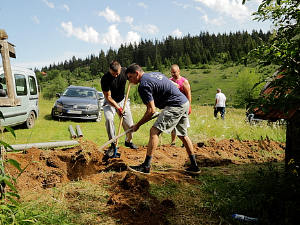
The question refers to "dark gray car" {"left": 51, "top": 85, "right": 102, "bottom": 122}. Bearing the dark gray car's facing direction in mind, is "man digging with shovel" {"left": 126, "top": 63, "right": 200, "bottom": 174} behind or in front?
in front

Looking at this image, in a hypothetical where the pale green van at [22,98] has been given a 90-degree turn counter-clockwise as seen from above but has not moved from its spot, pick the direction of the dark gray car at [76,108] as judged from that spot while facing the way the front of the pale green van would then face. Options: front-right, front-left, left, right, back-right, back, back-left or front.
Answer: left

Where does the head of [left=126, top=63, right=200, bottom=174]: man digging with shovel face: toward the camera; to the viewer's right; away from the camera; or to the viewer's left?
to the viewer's left

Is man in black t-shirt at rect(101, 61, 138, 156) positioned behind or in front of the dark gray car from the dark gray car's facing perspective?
in front

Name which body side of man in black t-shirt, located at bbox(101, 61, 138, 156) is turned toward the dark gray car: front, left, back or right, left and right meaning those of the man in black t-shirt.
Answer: back

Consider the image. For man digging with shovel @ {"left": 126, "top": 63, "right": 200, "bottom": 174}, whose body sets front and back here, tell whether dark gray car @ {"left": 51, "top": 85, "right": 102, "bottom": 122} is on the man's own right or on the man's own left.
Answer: on the man's own right

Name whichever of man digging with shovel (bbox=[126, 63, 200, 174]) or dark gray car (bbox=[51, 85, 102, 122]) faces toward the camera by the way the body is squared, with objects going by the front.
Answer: the dark gray car

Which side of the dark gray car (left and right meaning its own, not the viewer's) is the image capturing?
front

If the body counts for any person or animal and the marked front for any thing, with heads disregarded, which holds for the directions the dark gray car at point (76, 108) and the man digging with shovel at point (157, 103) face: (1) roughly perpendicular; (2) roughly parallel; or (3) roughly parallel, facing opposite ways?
roughly perpendicular

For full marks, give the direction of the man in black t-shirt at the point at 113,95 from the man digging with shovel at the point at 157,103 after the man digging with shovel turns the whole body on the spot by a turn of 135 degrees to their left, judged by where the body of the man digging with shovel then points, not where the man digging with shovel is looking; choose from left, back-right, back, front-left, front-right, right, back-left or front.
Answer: back

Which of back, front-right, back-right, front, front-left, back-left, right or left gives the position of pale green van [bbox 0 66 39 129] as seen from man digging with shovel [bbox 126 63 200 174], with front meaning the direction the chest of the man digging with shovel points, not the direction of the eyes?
front-right

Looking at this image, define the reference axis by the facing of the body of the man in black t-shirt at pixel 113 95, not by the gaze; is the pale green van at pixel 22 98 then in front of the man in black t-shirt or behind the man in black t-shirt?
behind

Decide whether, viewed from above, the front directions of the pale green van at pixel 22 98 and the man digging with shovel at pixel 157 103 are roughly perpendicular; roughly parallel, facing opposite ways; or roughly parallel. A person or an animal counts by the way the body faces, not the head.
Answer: roughly perpendicular

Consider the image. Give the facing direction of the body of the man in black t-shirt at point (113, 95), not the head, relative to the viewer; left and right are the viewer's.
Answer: facing the viewer

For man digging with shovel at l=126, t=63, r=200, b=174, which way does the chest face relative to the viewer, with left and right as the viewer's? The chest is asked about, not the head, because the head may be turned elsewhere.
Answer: facing to the left of the viewer
